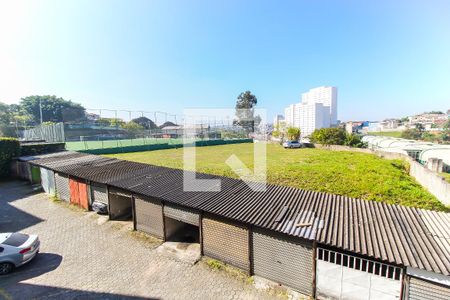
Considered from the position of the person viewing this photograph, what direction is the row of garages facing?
facing the viewer and to the left of the viewer

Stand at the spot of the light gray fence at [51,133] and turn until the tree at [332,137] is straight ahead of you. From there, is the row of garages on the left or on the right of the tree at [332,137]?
right

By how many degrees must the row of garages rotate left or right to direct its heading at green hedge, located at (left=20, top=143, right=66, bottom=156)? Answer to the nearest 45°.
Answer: approximately 90° to its right

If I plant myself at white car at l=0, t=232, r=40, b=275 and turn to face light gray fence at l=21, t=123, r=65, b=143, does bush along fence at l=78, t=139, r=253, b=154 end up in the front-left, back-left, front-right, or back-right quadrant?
front-right

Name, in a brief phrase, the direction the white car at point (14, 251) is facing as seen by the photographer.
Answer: facing away from the viewer and to the left of the viewer

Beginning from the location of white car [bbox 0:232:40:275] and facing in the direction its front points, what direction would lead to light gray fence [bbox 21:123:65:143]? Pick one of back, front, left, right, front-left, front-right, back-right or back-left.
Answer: front-right

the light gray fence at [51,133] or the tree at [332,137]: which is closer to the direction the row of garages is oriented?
the light gray fence

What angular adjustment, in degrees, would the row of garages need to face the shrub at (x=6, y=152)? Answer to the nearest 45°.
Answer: approximately 90° to its right

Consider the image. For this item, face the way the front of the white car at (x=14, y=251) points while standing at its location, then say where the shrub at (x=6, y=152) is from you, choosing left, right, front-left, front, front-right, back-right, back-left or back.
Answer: front-right
